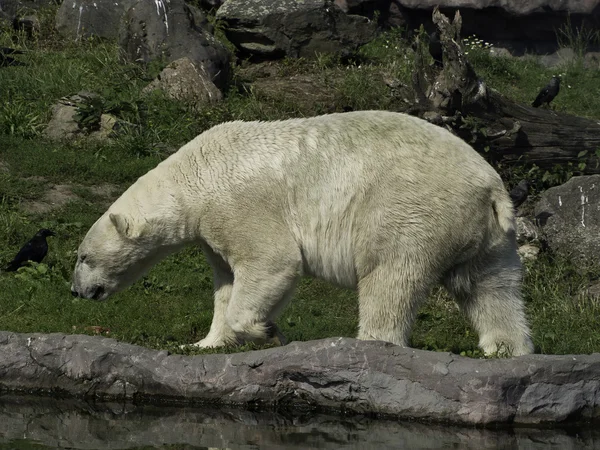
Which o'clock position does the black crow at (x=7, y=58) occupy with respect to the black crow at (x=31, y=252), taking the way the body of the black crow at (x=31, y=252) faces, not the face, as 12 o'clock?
the black crow at (x=7, y=58) is roughly at 9 o'clock from the black crow at (x=31, y=252).

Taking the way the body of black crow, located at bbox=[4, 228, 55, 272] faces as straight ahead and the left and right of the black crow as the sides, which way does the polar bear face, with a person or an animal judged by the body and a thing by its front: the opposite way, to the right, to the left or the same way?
the opposite way

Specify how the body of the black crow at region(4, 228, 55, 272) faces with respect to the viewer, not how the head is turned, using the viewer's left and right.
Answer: facing to the right of the viewer

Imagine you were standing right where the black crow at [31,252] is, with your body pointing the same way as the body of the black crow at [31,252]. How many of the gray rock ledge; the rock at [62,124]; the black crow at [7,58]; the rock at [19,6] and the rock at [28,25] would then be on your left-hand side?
4

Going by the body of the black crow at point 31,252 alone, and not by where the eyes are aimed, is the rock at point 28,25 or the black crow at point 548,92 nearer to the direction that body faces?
the black crow

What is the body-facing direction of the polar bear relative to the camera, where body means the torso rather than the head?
to the viewer's left

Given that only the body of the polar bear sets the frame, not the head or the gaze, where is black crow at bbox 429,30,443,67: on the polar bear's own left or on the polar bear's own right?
on the polar bear's own right
